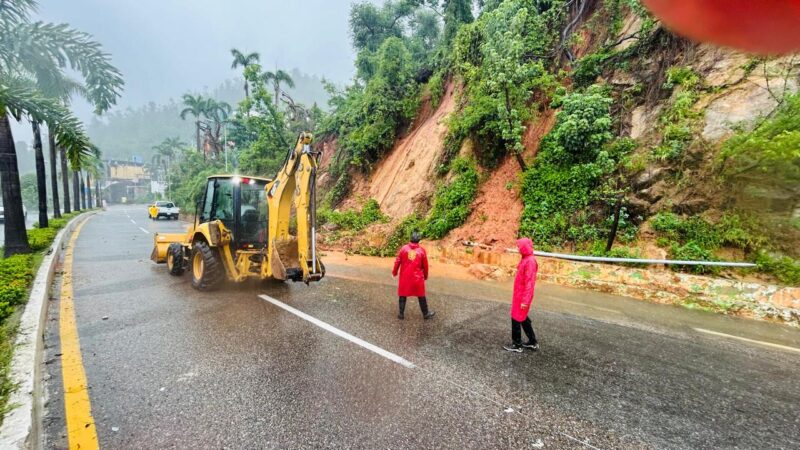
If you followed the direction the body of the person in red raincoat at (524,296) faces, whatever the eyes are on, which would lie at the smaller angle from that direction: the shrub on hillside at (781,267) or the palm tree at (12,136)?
the palm tree

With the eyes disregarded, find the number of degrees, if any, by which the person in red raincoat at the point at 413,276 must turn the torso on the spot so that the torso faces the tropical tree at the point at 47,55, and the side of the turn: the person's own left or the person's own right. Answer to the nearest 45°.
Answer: approximately 90° to the person's own left

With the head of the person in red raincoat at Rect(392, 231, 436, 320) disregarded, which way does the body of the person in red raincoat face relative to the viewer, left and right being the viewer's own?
facing away from the viewer

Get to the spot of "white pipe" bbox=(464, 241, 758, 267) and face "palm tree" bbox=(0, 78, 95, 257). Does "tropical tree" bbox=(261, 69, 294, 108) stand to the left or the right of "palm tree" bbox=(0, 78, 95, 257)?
right

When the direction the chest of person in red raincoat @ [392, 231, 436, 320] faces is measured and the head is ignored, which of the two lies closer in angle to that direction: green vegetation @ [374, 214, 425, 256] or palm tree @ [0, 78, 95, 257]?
the green vegetation

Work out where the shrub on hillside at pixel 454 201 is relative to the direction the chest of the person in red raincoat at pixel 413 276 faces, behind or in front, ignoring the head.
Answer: in front

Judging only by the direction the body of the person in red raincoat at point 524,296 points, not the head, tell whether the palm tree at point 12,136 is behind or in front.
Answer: in front

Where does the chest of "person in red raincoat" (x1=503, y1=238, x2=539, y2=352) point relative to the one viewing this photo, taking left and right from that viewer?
facing to the left of the viewer

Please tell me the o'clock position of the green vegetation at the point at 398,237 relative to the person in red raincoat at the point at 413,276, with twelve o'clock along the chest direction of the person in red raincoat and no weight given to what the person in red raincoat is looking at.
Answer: The green vegetation is roughly at 12 o'clock from the person in red raincoat.
